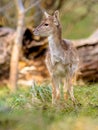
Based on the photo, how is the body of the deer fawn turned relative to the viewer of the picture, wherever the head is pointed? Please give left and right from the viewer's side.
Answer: facing the viewer and to the left of the viewer

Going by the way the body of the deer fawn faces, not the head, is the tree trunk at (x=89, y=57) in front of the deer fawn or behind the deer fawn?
behind

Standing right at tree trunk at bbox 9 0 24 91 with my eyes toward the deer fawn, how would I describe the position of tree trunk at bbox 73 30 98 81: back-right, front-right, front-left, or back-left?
front-left
